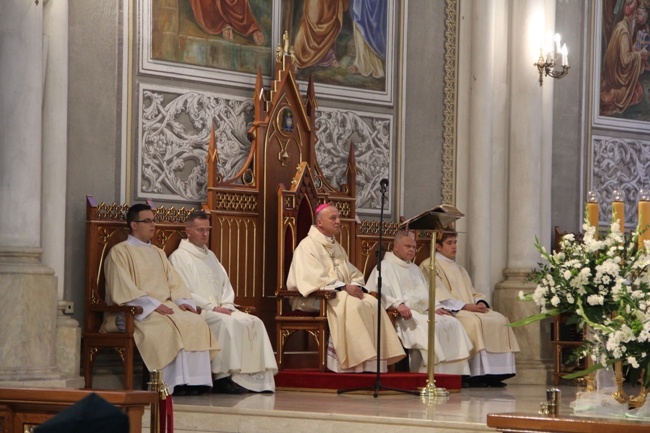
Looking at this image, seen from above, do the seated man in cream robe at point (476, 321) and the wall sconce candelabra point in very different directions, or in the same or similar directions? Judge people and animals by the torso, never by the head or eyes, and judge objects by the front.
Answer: same or similar directions

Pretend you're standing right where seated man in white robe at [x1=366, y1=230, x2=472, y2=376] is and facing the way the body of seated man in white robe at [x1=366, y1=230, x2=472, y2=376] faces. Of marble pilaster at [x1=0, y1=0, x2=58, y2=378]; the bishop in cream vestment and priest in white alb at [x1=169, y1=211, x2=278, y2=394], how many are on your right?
3

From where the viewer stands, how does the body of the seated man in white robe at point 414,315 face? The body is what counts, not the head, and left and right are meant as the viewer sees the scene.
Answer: facing the viewer and to the right of the viewer

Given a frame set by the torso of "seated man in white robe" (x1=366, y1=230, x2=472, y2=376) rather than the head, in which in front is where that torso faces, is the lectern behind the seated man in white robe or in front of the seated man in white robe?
in front

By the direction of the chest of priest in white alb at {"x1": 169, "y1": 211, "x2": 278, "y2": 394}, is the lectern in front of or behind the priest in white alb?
in front

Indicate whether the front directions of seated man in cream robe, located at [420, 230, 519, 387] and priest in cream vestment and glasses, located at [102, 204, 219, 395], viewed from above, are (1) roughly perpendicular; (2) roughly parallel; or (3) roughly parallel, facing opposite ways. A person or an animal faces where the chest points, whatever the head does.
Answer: roughly parallel

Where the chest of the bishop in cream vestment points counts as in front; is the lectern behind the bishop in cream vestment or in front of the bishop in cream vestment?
in front

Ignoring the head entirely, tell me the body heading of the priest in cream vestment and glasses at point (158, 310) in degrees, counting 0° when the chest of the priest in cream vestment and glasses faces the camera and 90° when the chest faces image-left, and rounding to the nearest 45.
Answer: approximately 315°

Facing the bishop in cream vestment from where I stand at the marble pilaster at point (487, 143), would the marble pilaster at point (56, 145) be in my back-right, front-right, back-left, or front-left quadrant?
front-right

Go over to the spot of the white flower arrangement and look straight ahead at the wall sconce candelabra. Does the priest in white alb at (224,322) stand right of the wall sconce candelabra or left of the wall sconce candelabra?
left

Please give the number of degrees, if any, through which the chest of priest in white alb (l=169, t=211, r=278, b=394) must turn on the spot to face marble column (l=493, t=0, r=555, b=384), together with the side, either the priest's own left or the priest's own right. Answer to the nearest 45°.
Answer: approximately 90° to the priest's own left

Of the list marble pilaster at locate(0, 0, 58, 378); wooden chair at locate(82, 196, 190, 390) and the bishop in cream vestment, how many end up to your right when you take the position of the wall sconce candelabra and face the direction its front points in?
3

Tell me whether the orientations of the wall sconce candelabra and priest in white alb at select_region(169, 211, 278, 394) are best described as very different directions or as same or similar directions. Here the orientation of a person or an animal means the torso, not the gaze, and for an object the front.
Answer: same or similar directions

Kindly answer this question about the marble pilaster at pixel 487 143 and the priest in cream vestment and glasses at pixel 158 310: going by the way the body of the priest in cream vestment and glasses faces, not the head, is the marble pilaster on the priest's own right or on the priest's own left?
on the priest's own left
